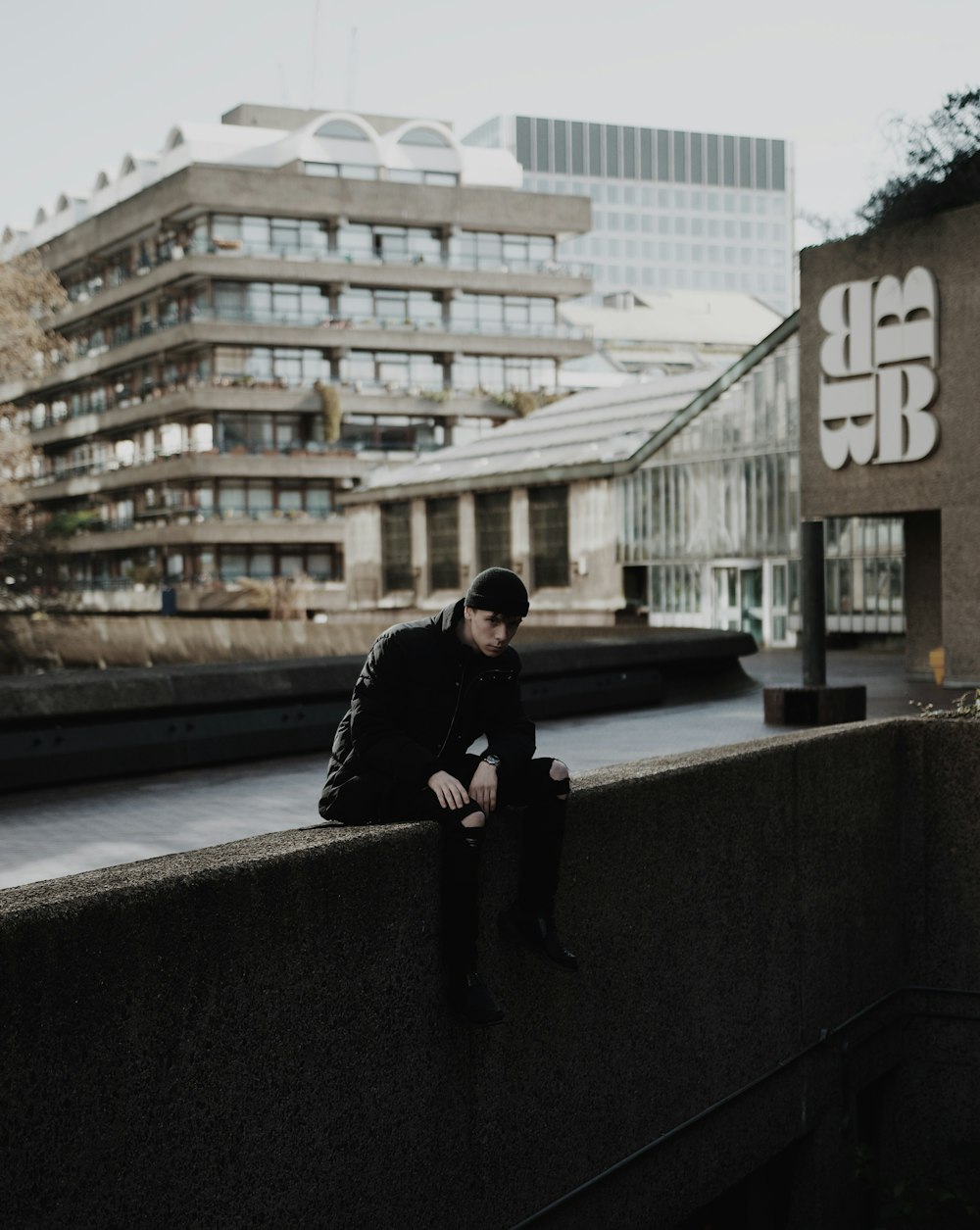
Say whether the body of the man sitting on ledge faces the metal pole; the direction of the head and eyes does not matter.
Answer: no

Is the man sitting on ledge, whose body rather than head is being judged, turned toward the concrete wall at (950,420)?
no

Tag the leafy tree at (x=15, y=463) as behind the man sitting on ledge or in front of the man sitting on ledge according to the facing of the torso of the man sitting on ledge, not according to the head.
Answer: behind

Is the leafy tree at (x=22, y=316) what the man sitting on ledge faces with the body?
no

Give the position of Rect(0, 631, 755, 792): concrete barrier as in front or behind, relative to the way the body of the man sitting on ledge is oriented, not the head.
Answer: behind

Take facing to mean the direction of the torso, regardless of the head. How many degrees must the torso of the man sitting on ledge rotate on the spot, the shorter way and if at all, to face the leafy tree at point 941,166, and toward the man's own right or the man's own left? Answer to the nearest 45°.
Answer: approximately 90° to the man's own left

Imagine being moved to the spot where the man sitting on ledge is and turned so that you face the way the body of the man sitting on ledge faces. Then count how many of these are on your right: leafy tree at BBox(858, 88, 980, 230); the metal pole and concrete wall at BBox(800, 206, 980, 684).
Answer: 0

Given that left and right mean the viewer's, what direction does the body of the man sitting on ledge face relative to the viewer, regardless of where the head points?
facing the viewer and to the right of the viewer

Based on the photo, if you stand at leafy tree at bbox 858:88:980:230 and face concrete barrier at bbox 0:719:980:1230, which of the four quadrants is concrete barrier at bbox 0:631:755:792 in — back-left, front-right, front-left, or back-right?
front-right
